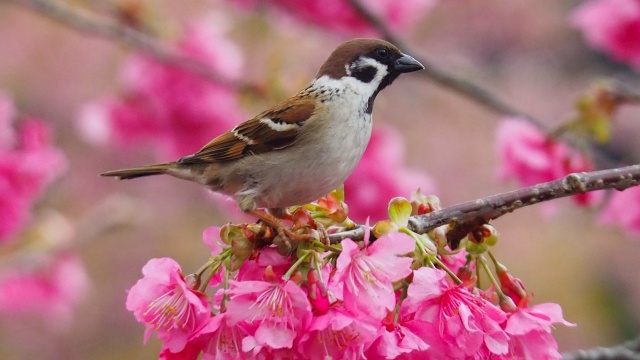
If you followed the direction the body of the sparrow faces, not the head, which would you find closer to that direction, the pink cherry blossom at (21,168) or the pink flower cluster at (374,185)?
the pink flower cluster

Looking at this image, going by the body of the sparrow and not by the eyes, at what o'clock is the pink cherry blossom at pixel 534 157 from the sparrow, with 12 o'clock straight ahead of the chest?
The pink cherry blossom is roughly at 11 o'clock from the sparrow.

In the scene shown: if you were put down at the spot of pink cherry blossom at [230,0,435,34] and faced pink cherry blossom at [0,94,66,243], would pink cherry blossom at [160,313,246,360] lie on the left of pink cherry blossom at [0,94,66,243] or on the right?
left

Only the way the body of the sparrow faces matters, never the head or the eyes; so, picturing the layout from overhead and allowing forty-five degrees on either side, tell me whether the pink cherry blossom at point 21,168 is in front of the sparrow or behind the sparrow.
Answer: behind

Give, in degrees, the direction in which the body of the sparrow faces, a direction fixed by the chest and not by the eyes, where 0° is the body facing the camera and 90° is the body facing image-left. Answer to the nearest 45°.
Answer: approximately 270°
